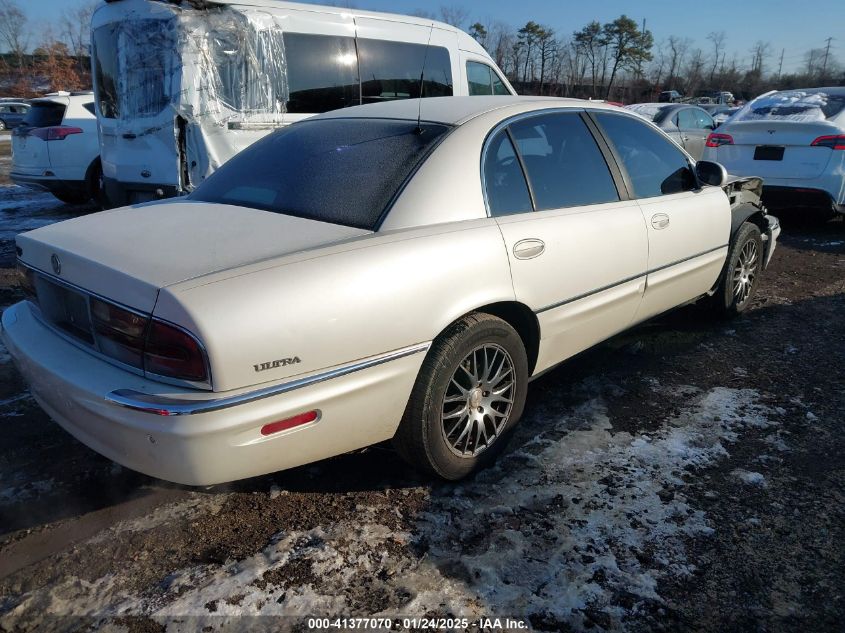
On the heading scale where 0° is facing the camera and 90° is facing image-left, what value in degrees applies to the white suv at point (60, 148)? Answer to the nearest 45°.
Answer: approximately 225°

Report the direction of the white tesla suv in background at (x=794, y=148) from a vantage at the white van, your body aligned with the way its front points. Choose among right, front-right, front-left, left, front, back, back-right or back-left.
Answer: front-right

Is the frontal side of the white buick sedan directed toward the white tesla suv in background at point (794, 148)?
yes

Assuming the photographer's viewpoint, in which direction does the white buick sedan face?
facing away from the viewer and to the right of the viewer

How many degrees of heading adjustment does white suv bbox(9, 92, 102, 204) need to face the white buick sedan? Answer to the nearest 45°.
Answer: approximately 135° to its right

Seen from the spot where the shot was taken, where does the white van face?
facing away from the viewer and to the right of the viewer

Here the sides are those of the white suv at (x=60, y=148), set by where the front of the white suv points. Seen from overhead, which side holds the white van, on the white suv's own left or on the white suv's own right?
on the white suv's own right

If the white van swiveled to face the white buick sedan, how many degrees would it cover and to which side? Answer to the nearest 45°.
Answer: approximately 135° to its right

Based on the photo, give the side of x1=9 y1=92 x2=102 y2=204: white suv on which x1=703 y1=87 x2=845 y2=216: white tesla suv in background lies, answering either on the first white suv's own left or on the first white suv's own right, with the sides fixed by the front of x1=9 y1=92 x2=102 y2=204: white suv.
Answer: on the first white suv's own right
